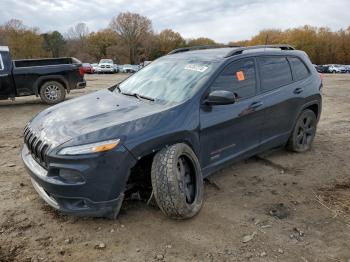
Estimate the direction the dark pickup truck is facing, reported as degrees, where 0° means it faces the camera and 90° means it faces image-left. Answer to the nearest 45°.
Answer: approximately 90°

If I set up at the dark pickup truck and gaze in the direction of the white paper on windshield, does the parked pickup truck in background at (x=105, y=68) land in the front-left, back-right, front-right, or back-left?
back-left

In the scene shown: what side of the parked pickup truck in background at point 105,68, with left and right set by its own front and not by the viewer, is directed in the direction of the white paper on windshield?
front

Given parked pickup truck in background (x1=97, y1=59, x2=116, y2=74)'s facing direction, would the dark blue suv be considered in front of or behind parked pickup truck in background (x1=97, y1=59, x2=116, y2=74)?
in front

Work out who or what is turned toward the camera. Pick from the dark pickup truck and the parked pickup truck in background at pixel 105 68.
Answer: the parked pickup truck in background

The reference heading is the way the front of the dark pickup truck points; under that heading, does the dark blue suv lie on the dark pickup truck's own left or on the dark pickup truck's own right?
on the dark pickup truck's own left

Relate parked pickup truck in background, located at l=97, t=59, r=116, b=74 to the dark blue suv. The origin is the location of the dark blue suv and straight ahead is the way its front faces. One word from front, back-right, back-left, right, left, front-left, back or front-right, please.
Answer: back-right

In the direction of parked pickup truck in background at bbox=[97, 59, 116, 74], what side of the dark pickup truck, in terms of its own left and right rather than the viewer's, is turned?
right

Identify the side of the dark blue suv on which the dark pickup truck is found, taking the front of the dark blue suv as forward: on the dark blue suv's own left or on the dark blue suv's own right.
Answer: on the dark blue suv's own right

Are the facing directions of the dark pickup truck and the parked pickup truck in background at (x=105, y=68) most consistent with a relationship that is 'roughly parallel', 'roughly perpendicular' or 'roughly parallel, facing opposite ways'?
roughly perpendicular

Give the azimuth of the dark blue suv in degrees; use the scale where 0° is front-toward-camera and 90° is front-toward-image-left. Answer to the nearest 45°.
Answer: approximately 45°

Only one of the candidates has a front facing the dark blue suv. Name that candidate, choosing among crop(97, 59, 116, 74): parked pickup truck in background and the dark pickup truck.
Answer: the parked pickup truck in background

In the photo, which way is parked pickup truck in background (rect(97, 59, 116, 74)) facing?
toward the camera

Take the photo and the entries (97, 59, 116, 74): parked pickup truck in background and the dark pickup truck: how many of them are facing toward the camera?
1
